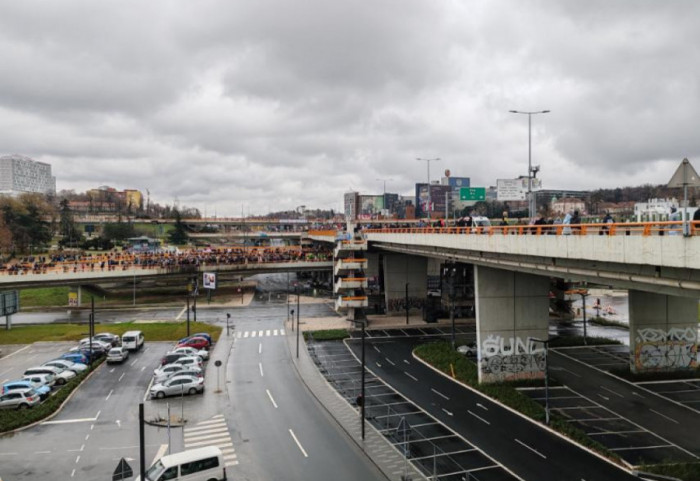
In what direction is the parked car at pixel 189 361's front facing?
to the viewer's left

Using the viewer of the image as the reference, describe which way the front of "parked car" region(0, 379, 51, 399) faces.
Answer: facing to the right of the viewer

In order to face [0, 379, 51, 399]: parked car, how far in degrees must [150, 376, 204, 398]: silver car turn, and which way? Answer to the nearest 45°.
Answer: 0° — it already faces it

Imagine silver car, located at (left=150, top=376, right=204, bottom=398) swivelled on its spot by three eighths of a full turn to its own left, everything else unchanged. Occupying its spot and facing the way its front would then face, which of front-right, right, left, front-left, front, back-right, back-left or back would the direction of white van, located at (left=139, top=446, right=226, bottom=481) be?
front-right

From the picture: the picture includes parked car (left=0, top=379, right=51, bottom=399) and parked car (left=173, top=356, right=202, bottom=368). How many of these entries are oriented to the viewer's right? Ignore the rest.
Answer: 1

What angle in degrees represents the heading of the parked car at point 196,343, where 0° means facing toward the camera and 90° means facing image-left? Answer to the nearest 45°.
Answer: approximately 90°

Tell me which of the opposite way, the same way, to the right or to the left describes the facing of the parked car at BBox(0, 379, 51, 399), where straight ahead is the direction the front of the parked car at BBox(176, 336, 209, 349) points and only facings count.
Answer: the opposite way

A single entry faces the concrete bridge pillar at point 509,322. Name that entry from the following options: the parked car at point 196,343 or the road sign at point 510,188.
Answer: the road sign

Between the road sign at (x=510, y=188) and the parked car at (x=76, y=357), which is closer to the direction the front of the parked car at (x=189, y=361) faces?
the parked car

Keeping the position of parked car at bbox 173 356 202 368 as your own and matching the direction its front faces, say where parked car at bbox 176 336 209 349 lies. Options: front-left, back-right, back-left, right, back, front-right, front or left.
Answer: right
